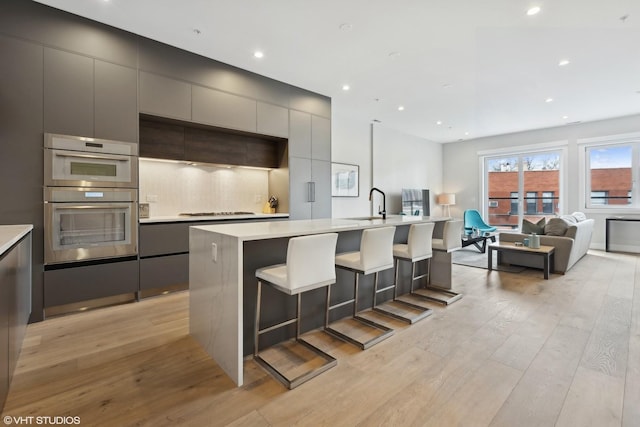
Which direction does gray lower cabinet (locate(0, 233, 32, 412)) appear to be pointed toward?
to the viewer's right

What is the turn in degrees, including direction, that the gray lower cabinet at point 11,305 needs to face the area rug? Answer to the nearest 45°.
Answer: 0° — it already faces it

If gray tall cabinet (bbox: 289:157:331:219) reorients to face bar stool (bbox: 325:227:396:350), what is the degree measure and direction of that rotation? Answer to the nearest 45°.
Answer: approximately 45° to its right

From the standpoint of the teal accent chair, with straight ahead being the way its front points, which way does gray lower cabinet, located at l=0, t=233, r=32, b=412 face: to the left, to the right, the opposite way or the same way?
to the left

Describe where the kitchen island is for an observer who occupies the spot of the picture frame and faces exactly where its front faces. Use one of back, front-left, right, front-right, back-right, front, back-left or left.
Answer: front-right

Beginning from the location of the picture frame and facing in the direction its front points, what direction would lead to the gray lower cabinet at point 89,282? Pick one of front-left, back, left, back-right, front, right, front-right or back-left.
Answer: right

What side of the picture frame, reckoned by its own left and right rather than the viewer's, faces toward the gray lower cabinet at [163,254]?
right

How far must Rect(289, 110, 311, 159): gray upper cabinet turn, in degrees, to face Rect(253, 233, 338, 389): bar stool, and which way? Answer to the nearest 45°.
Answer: approximately 45° to its right

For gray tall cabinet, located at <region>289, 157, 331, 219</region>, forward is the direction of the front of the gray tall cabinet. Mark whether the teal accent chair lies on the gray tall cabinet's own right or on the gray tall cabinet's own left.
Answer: on the gray tall cabinet's own left

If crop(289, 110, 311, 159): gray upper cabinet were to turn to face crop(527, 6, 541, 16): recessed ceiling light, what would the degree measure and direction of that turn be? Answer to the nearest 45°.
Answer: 0° — it already faces it

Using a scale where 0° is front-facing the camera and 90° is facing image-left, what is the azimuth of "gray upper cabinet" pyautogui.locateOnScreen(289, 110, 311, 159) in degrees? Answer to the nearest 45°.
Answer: approximately 315°
